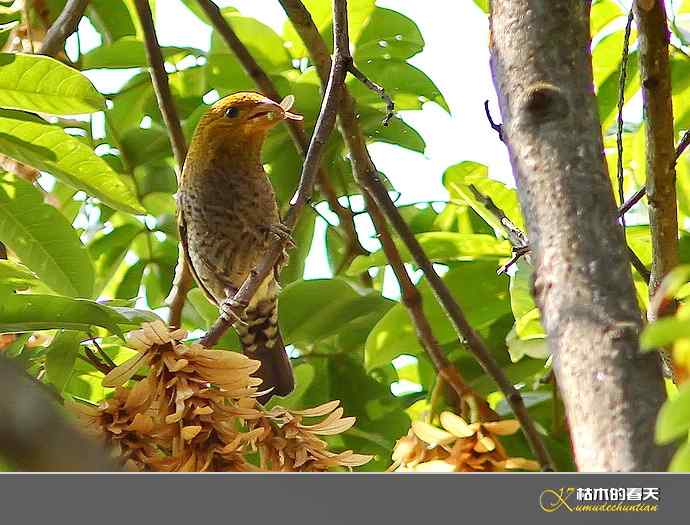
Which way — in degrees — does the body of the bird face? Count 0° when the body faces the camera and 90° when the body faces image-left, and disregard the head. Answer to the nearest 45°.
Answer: approximately 315°

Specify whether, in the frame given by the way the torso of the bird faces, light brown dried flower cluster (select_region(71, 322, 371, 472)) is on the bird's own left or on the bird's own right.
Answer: on the bird's own right

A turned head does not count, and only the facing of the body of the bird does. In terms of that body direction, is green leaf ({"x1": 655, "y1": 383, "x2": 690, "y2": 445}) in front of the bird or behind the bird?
in front

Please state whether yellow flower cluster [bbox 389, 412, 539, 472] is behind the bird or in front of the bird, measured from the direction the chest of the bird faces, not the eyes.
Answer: in front

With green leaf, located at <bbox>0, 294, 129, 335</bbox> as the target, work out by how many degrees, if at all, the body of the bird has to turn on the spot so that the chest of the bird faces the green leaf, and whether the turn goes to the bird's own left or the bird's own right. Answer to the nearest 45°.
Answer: approximately 45° to the bird's own right
